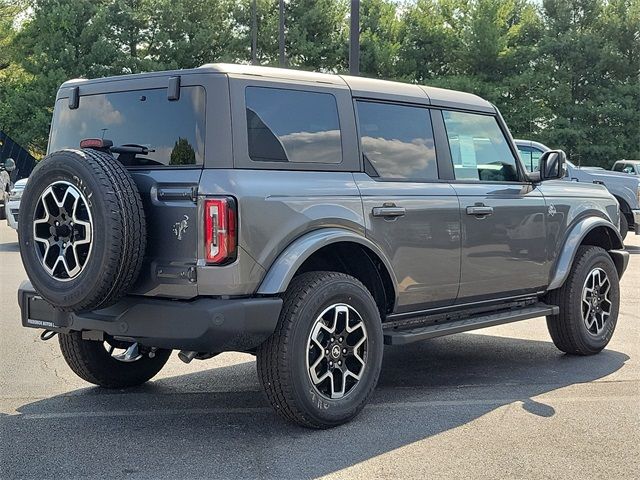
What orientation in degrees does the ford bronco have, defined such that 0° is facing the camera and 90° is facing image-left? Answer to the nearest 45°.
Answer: approximately 225°

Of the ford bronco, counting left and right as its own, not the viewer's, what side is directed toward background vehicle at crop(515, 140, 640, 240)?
front

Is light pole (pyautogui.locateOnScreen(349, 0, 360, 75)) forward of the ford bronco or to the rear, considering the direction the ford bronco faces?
forward

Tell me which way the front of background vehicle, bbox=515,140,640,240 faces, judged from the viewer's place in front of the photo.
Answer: facing the viewer and to the right of the viewer

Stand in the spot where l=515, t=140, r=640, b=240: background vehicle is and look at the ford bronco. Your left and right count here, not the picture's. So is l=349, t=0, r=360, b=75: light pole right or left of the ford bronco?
right

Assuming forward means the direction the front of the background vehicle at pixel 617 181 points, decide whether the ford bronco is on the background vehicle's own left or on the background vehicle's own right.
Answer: on the background vehicle's own right

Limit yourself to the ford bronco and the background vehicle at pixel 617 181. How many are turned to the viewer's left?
0
